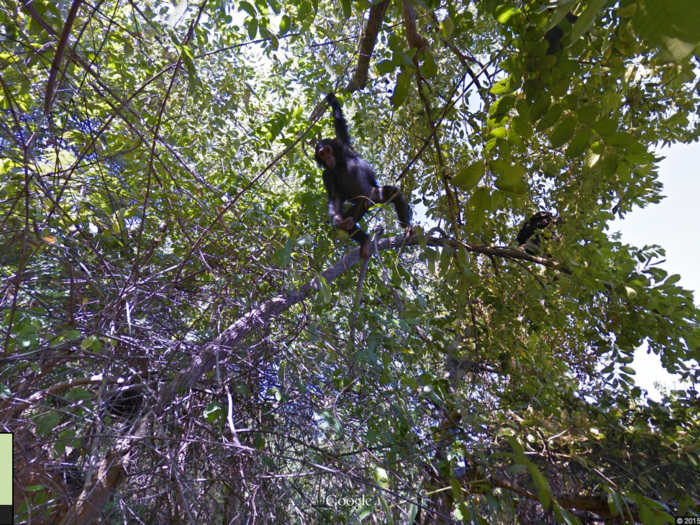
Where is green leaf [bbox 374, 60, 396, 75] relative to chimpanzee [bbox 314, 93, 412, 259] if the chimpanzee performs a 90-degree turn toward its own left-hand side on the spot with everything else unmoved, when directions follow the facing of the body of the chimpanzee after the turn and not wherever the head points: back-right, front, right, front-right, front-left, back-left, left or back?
front-right

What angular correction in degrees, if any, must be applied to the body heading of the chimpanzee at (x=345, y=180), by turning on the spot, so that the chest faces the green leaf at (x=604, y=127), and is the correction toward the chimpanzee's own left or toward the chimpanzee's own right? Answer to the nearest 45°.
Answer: approximately 45° to the chimpanzee's own left

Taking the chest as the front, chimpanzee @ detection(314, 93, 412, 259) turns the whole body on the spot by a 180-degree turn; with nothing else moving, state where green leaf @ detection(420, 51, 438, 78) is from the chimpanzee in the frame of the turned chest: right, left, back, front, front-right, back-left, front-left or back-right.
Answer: back-right
